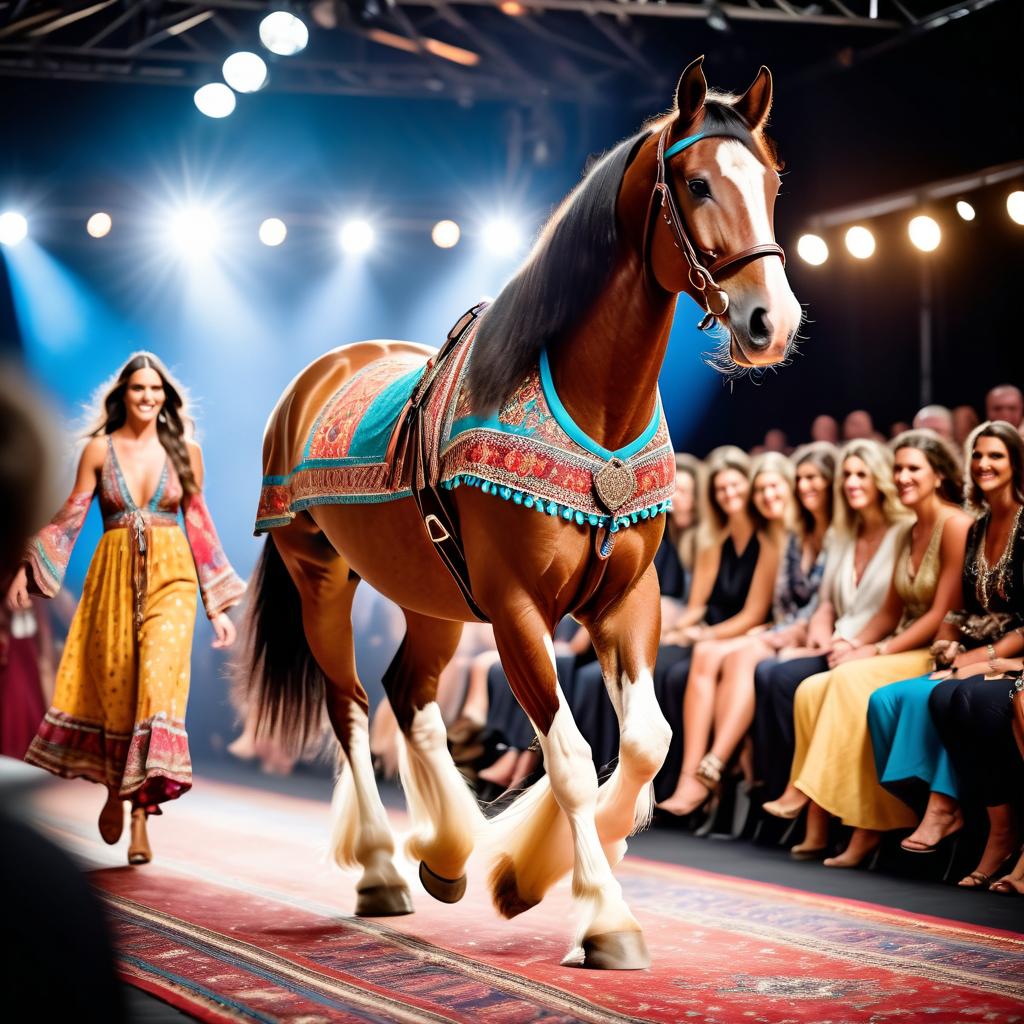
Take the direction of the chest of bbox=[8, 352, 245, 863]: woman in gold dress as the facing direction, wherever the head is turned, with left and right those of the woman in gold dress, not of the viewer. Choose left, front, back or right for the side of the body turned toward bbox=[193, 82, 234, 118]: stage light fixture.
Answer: back

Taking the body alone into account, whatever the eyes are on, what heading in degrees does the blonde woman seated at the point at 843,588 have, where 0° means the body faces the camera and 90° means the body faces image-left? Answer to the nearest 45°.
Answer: approximately 45°

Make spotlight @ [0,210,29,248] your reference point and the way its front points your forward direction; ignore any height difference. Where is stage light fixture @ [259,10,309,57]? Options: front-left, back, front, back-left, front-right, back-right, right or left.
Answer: front-left

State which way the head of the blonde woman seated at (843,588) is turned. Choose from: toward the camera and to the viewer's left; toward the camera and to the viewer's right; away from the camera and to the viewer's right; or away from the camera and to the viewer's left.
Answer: toward the camera and to the viewer's left

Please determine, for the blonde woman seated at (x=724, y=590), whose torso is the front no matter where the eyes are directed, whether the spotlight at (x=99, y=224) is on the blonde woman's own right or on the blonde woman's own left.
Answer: on the blonde woman's own right

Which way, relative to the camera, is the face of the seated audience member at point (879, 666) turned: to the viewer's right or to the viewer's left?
to the viewer's left

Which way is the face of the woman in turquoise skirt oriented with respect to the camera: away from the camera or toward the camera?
toward the camera

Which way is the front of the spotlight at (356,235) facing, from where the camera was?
facing the viewer

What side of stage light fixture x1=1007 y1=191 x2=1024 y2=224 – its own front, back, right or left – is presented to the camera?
front

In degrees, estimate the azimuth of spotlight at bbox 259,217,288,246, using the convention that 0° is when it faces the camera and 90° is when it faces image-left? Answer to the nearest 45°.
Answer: approximately 0°

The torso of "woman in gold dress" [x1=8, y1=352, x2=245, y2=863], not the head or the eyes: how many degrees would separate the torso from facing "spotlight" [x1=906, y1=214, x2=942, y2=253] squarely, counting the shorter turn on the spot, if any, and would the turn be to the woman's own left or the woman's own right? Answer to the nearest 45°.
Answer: approximately 135° to the woman's own left

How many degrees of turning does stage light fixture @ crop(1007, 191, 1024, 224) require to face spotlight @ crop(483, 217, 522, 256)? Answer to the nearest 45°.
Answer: approximately 135° to its right

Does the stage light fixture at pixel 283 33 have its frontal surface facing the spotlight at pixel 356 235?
no

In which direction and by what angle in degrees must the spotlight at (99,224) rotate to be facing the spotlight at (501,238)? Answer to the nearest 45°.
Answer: approximately 90° to its left
